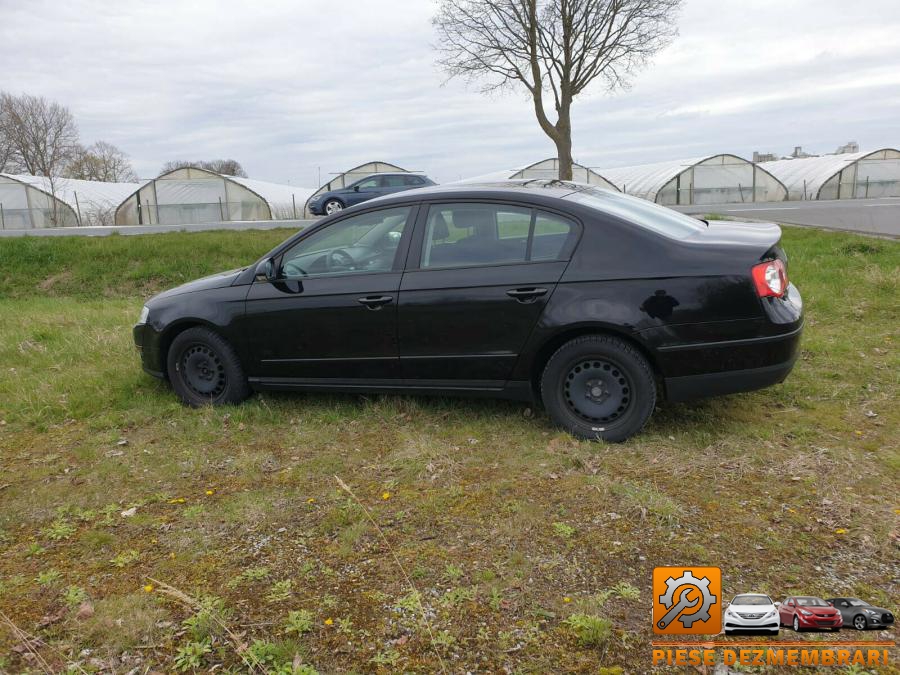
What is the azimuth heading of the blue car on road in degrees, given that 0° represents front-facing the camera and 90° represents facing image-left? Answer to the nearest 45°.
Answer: approximately 90°

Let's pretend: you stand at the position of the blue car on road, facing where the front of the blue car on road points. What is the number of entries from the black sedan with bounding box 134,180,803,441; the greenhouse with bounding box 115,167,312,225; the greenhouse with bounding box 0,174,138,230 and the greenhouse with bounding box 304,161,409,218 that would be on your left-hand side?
1

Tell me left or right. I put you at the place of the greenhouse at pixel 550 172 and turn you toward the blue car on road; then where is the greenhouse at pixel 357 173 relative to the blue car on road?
right

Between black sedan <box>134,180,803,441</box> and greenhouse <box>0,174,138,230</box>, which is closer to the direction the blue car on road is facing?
the greenhouse

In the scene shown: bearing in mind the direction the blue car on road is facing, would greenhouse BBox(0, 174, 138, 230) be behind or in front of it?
in front

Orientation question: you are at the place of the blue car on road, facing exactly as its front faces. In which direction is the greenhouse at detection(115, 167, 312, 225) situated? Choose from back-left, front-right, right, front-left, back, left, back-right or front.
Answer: front-right

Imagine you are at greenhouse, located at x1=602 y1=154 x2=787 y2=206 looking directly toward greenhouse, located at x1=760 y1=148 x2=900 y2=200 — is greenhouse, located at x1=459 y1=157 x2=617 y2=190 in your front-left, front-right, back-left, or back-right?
back-left

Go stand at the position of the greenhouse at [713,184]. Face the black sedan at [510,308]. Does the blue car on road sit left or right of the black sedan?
right

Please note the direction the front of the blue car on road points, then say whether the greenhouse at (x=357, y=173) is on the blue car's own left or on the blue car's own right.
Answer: on the blue car's own right

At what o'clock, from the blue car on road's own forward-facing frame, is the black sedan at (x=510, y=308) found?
The black sedan is roughly at 9 o'clock from the blue car on road.

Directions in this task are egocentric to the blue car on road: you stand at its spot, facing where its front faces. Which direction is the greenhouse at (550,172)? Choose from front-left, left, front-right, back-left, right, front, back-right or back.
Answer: back-right
